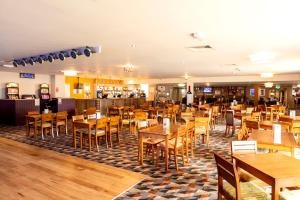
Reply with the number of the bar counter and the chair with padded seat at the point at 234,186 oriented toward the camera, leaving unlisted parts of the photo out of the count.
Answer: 1

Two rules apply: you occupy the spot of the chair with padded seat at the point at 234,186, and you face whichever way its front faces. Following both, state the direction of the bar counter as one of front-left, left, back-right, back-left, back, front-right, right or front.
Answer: left

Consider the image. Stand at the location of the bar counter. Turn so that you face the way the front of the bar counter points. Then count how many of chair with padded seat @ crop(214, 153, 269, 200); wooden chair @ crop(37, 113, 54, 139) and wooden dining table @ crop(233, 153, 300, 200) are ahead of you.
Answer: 3

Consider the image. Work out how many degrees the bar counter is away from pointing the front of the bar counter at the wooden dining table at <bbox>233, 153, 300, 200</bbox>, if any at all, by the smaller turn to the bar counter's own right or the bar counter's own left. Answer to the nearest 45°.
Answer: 0° — it already faces it

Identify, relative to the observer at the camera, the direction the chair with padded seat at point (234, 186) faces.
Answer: facing away from the viewer and to the right of the viewer

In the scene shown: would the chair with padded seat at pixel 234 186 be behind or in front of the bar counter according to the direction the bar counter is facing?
in front

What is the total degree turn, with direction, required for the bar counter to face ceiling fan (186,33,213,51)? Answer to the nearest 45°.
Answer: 0° — it already faces it

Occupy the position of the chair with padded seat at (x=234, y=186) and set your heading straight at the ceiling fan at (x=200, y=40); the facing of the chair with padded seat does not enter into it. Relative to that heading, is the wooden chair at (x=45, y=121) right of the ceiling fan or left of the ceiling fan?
left

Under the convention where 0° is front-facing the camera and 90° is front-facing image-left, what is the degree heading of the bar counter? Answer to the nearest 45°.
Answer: approximately 0°

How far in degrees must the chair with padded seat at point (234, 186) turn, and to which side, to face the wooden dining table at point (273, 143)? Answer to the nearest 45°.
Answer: approximately 45° to its left

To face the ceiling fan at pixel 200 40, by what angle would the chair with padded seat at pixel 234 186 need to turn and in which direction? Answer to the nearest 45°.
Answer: approximately 45° to its left
